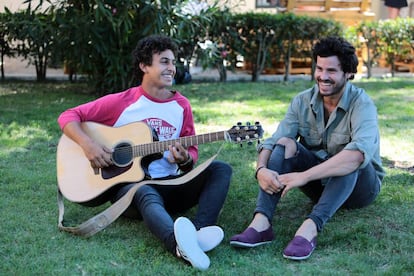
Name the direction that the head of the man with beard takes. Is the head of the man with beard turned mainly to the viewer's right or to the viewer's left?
to the viewer's left

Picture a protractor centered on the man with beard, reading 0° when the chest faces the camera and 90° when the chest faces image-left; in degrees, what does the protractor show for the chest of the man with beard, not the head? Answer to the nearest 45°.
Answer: approximately 45°
